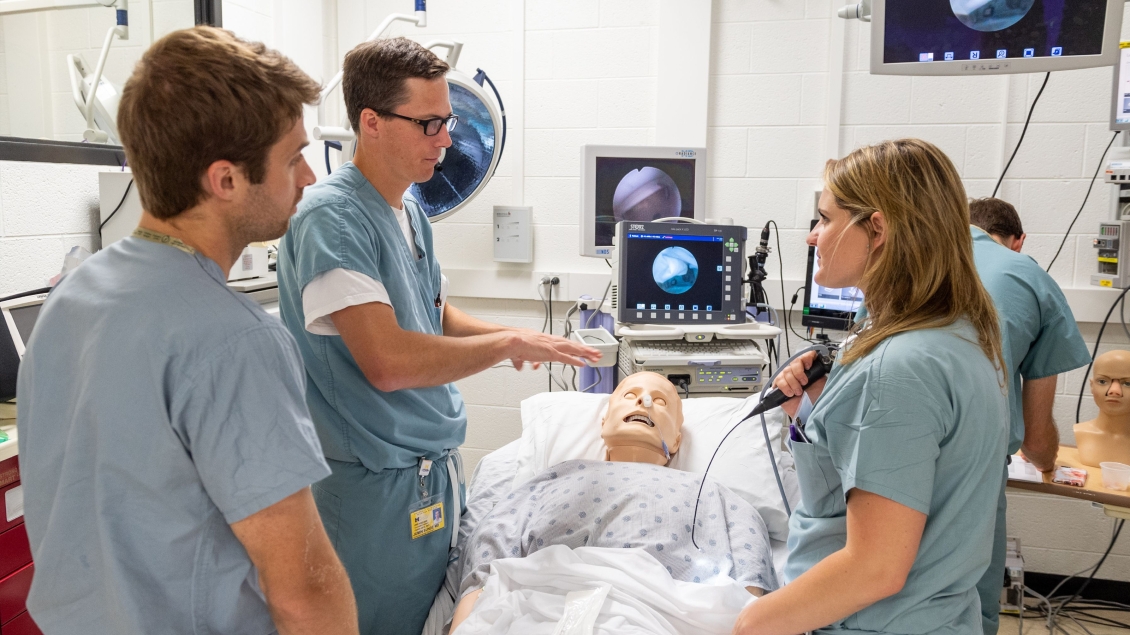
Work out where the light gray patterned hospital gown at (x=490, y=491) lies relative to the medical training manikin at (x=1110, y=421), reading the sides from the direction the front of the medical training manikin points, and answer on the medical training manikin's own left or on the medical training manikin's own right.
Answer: on the medical training manikin's own right

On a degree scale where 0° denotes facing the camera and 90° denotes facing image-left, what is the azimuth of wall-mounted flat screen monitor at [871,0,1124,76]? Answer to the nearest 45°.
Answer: approximately 0°

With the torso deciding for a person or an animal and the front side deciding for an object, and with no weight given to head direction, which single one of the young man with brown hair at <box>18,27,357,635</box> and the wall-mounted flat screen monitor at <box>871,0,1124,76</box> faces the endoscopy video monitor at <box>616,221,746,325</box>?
the young man with brown hair

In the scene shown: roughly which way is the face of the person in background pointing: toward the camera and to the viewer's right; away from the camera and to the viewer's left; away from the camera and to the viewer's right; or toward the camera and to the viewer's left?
away from the camera and to the viewer's right

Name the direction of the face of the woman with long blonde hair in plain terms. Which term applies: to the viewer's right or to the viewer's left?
to the viewer's left

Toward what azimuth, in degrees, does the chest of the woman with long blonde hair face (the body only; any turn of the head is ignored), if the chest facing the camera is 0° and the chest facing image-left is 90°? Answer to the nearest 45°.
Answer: approximately 90°

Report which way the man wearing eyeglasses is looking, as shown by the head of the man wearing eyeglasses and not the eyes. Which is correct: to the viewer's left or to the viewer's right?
to the viewer's right

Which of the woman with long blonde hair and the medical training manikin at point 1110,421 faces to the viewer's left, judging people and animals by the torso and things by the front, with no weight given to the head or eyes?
the woman with long blonde hair

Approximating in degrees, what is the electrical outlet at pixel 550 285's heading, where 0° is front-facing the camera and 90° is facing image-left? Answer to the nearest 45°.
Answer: approximately 0°
